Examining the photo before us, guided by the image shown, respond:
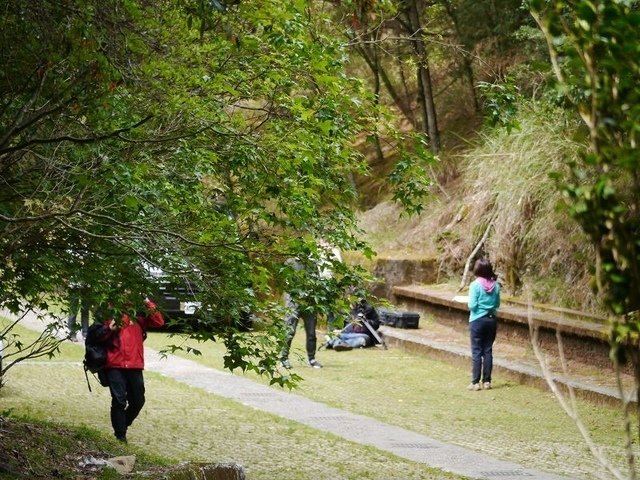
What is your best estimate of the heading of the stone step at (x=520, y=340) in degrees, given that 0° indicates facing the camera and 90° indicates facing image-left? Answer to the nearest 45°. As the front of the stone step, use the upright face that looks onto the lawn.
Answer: approximately 45°

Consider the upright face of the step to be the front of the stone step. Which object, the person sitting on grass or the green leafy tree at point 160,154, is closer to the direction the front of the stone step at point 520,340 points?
the green leafy tree

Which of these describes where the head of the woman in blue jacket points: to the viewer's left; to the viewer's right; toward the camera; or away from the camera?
away from the camera

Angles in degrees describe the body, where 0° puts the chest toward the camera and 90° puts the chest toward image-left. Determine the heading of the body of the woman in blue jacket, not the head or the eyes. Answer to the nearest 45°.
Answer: approximately 135°

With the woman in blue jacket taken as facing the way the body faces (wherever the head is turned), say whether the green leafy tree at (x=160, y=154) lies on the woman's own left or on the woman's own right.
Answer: on the woman's own left
